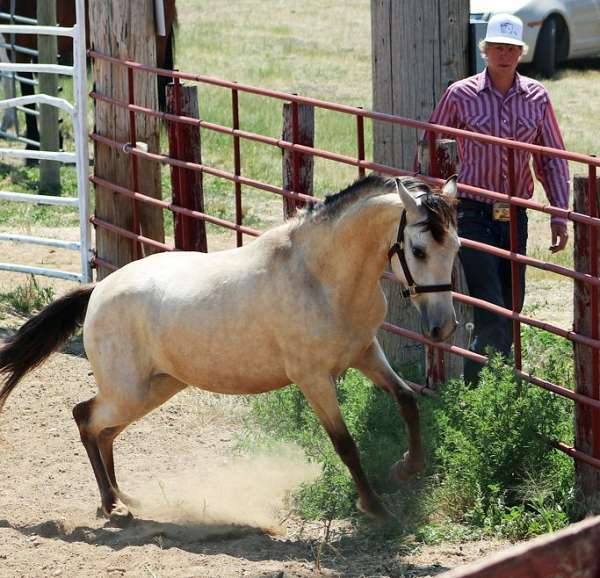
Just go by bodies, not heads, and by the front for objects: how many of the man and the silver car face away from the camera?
0

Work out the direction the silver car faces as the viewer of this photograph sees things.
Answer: facing the viewer and to the left of the viewer

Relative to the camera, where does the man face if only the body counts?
toward the camera

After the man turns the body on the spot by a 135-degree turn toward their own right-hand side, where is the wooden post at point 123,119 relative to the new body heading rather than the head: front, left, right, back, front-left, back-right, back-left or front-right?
front

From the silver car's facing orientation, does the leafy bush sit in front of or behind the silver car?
in front

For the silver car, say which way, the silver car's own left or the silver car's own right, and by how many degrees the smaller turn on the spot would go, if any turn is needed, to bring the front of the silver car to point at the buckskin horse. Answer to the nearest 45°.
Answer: approximately 45° to the silver car's own left

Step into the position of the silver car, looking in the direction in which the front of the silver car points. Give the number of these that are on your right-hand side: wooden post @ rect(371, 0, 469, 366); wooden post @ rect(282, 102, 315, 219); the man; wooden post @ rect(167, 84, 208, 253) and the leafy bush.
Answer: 0

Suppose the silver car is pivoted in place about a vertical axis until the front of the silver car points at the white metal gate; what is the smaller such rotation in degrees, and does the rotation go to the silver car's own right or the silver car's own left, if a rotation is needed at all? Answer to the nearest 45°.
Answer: approximately 45° to the silver car's own left

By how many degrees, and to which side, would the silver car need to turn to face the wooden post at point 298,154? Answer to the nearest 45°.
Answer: approximately 45° to its left

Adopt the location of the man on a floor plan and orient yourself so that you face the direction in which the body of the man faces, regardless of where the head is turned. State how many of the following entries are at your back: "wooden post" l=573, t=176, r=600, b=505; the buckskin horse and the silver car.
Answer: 1

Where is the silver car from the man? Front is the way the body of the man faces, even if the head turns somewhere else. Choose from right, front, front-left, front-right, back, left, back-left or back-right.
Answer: back

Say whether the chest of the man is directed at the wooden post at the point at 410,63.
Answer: no

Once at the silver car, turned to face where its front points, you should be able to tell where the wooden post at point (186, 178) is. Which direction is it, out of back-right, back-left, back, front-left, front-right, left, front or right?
front-left

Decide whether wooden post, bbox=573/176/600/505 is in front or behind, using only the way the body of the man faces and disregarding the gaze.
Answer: in front
